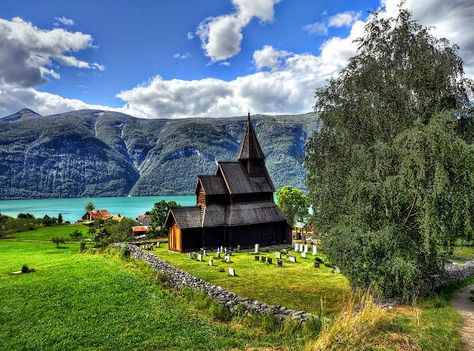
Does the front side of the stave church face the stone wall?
no
